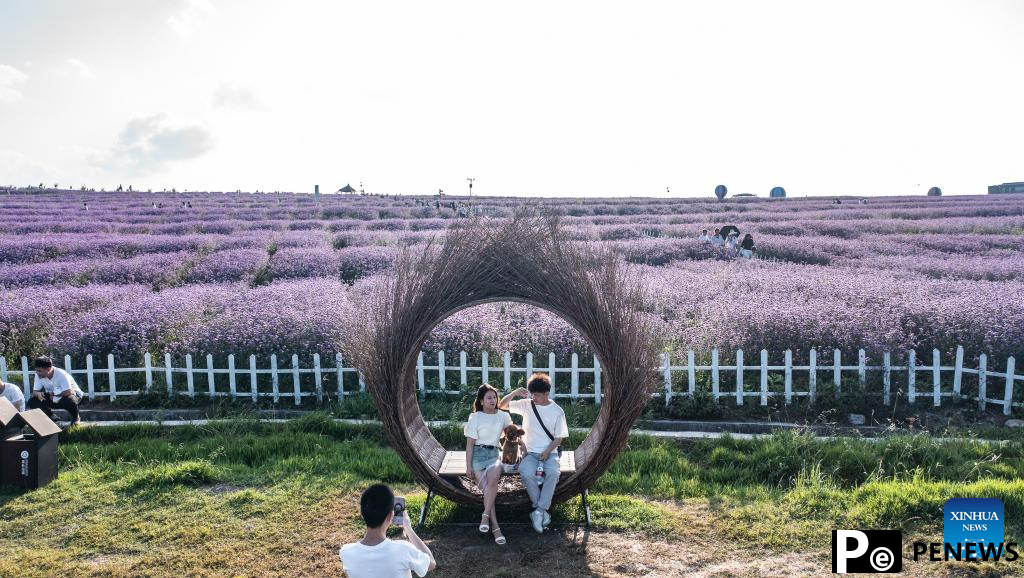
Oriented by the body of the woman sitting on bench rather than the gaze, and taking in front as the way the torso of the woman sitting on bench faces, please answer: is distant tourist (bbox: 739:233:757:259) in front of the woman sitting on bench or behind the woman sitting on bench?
behind

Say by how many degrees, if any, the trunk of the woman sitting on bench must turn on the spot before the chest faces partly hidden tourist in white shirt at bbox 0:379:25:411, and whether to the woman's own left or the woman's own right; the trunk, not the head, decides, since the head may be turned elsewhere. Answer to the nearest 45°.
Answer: approximately 135° to the woman's own right

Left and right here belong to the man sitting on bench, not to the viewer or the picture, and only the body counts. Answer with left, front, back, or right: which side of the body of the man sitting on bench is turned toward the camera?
front

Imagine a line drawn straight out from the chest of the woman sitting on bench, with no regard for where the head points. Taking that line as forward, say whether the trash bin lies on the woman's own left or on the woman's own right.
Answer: on the woman's own right

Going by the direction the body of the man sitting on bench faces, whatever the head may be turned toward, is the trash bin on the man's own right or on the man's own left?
on the man's own right

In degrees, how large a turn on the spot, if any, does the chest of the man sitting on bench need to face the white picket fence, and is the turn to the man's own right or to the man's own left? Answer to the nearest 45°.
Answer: approximately 180°

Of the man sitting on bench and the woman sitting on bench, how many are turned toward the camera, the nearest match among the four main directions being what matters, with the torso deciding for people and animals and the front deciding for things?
2

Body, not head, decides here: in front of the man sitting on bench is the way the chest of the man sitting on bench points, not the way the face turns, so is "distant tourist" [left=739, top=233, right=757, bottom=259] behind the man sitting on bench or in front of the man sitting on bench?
behind
